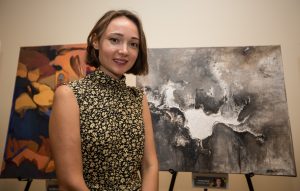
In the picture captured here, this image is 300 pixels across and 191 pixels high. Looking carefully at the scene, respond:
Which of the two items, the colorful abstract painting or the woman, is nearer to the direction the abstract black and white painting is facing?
the woman

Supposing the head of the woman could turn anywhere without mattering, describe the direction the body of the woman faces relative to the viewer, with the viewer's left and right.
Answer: facing the viewer and to the right of the viewer

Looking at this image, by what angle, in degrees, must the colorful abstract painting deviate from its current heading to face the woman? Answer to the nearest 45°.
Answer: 0° — it already faces them

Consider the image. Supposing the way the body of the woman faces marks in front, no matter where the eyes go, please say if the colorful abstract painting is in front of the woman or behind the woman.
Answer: behind

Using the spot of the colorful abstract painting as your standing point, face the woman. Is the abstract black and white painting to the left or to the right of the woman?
left

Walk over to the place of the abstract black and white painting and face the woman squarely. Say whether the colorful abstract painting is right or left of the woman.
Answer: right

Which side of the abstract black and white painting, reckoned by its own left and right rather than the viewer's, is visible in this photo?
front

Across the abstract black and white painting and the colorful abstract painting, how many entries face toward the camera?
2

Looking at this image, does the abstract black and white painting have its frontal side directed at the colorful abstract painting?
no

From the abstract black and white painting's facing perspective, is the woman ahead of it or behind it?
ahead

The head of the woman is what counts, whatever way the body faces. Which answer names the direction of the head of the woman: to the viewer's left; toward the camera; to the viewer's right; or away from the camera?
toward the camera

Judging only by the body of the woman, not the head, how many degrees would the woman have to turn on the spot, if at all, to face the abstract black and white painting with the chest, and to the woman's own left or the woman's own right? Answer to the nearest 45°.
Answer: approximately 90° to the woman's own left

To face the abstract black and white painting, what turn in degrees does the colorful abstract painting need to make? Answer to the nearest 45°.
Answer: approximately 45° to its left
